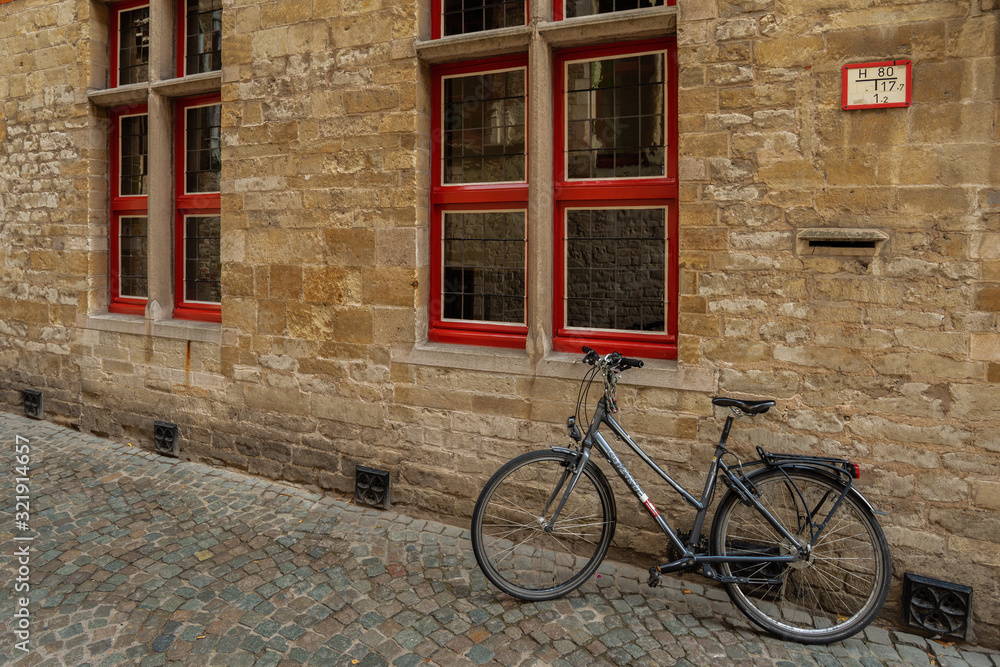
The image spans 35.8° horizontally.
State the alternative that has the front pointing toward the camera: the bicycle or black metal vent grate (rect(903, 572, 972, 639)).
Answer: the black metal vent grate

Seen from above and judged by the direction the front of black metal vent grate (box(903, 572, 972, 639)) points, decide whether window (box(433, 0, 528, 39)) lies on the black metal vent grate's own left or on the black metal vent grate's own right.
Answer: on the black metal vent grate's own right

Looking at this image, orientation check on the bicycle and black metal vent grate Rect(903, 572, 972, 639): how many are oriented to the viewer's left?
1

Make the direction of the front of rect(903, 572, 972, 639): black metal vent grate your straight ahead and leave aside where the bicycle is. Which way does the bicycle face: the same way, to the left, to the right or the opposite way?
to the right

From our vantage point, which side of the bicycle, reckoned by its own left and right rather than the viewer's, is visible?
left

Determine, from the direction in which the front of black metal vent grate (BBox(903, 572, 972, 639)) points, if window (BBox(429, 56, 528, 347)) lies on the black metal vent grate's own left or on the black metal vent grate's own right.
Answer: on the black metal vent grate's own right

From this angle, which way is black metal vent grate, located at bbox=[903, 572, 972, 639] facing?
toward the camera

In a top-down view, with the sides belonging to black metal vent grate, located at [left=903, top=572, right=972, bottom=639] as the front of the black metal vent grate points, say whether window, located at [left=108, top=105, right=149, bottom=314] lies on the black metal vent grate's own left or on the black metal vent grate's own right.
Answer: on the black metal vent grate's own right
